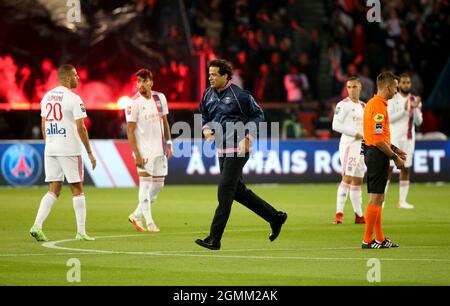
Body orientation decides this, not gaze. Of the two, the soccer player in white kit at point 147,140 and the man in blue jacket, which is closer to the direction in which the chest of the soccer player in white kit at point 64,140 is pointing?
the soccer player in white kit

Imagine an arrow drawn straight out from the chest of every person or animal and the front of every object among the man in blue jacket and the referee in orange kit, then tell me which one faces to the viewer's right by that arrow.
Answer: the referee in orange kit

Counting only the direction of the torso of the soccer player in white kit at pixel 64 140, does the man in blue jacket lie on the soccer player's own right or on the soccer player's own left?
on the soccer player's own right

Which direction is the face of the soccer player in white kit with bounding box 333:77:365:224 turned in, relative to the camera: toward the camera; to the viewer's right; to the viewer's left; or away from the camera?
toward the camera

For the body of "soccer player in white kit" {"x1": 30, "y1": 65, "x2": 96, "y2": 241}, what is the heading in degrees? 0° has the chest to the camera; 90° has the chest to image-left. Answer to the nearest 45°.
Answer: approximately 225°

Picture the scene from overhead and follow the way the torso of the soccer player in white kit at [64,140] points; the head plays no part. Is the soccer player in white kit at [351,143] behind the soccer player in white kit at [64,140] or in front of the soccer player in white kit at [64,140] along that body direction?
in front

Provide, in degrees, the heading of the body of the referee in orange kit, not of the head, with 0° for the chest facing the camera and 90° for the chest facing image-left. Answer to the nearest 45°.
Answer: approximately 270°

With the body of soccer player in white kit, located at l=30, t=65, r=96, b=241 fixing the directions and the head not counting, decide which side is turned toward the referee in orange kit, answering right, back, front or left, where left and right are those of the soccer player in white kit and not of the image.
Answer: right

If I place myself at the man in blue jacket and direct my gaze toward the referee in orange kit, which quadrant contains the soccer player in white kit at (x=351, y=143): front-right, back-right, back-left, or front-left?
front-left

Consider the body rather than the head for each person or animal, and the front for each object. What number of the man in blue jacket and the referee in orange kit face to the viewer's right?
1
